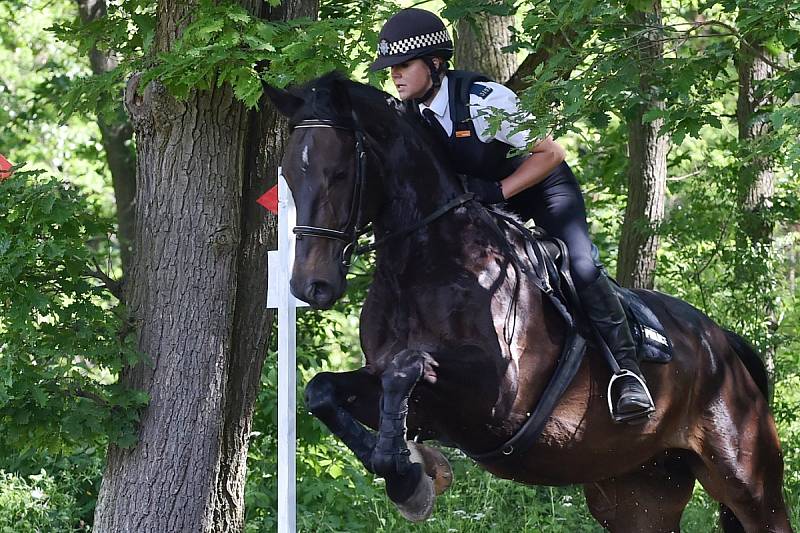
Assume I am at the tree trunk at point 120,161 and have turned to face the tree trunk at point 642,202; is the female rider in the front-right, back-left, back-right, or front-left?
front-right

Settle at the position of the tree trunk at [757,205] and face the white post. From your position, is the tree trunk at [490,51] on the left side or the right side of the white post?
right

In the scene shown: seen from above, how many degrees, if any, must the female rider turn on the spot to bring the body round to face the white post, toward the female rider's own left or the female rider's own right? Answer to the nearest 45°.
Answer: approximately 90° to the female rider's own right

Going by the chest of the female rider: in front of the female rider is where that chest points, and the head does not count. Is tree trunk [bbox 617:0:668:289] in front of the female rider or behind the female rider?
behind

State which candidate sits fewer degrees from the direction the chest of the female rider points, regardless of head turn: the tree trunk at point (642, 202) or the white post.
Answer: the white post

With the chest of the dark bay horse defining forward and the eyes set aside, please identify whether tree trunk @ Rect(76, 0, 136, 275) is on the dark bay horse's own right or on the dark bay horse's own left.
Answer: on the dark bay horse's own right

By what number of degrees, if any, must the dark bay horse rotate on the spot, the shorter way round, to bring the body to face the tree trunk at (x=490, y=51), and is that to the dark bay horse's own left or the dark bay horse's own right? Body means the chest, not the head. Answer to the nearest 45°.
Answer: approximately 135° to the dark bay horse's own right

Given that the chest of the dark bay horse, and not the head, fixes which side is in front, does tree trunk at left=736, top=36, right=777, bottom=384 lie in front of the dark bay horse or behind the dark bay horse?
behind

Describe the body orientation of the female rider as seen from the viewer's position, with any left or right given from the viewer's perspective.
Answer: facing the viewer and to the left of the viewer

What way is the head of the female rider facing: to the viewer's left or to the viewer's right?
to the viewer's left

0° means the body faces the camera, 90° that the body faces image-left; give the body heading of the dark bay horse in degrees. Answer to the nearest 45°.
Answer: approximately 45°
